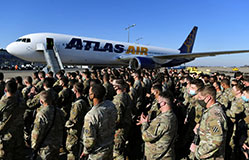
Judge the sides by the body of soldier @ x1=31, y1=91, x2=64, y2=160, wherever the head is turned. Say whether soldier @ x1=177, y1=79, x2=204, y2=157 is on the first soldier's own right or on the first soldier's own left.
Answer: on the first soldier's own right

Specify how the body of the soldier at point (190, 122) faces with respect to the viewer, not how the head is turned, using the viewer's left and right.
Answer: facing the viewer and to the left of the viewer

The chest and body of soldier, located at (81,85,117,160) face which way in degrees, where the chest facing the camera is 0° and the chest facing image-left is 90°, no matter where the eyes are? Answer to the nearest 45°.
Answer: approximately 135°

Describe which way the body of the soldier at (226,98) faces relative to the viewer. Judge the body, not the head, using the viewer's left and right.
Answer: facing to the left of the viewer
